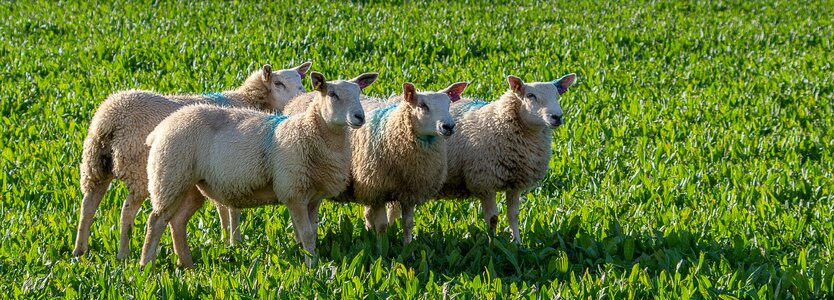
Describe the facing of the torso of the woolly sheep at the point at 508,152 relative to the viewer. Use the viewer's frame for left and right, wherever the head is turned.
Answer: facing the viewer and to the right of the viewer

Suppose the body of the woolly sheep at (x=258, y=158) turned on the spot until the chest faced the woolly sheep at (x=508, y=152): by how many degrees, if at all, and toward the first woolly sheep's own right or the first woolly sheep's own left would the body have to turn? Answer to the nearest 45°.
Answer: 0° — it already faces it

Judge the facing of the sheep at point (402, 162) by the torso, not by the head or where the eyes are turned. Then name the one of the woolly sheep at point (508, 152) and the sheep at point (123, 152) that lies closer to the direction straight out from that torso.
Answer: the woolly sheep

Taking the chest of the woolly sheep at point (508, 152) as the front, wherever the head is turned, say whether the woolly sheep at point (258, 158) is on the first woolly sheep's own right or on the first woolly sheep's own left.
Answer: on the first woolly sheep's own right

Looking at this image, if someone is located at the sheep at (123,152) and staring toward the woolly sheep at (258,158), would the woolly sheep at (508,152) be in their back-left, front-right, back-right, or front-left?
front-left

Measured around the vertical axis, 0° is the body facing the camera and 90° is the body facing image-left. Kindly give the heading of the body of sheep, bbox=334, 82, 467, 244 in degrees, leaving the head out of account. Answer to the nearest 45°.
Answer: approximately 315°

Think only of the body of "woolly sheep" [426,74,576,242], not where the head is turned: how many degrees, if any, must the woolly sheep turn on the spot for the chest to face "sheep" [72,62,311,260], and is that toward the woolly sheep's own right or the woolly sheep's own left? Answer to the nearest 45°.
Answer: approximately 135° to the woolly sheep's own right

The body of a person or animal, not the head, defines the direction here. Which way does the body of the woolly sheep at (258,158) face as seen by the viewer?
to the viewer's right

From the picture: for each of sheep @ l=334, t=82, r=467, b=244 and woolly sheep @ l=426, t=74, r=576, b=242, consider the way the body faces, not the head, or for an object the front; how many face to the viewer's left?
0
